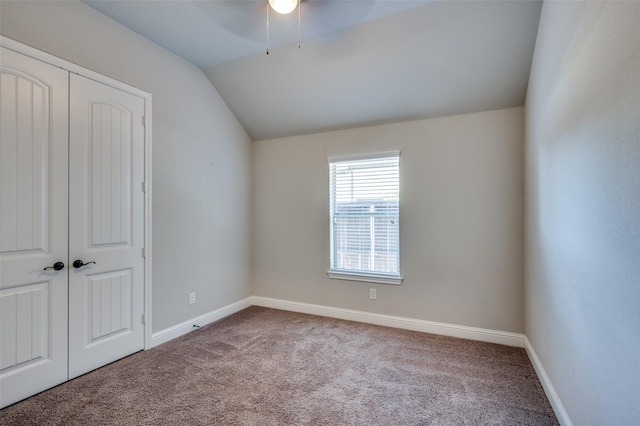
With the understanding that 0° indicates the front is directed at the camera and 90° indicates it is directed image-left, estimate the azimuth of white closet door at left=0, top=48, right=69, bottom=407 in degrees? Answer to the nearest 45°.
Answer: approximately 315°

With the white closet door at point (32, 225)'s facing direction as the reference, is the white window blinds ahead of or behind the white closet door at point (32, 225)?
ahead

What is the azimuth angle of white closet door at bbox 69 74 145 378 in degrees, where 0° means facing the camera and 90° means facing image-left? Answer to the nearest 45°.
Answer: approximately 315°

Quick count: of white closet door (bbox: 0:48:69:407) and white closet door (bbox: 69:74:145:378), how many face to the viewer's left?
0

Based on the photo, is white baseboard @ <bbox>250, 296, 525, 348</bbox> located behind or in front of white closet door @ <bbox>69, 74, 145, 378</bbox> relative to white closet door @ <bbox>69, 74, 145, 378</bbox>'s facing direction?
in front

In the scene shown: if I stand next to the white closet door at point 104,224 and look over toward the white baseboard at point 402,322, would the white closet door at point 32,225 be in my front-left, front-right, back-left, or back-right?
back-right

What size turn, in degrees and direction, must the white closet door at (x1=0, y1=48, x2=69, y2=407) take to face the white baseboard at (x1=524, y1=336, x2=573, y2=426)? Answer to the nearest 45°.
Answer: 0° — it already faces it

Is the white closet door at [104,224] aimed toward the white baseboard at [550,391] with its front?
yes
